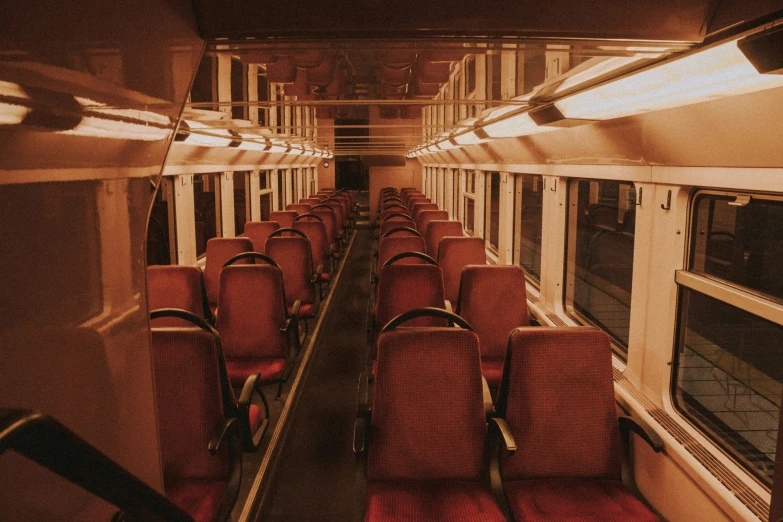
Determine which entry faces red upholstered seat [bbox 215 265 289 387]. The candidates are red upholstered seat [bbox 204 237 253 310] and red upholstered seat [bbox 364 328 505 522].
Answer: red upholstered seat [bbox 204 237 253 310]

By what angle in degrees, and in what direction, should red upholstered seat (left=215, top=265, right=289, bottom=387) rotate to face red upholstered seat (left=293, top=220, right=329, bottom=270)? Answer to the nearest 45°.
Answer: approximately 180°

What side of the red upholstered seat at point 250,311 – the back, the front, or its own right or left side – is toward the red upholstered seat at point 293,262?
back

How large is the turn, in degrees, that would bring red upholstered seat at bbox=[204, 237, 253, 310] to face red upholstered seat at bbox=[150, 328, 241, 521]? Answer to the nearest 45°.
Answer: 0° — it already faces it

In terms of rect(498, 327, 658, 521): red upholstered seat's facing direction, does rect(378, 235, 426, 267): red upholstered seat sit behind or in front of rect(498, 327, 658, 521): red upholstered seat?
behind

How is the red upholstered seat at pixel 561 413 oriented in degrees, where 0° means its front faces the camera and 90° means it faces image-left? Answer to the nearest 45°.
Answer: approximately 0°
